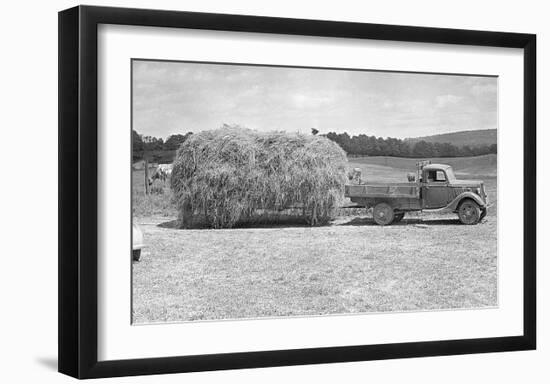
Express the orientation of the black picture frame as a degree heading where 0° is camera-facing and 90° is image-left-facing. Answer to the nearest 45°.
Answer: approximately 315°
